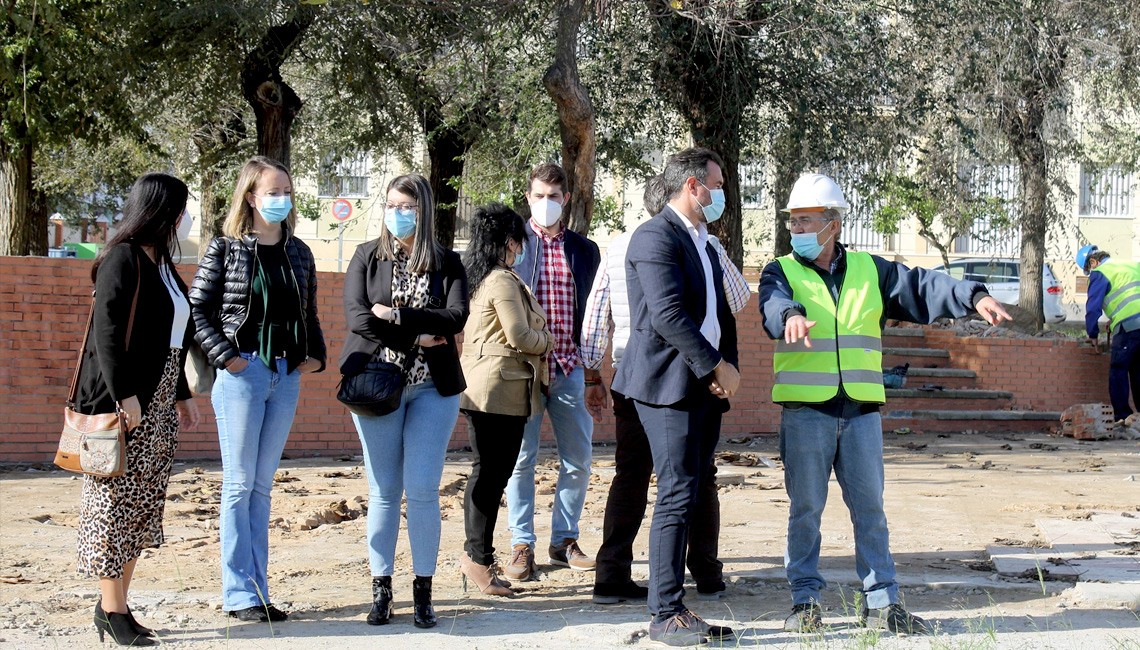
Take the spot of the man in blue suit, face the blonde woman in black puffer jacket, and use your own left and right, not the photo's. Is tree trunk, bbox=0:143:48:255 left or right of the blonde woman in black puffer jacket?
right

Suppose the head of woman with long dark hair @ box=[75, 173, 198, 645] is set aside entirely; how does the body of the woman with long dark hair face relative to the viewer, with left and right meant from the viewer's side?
facing to the right of the viewer

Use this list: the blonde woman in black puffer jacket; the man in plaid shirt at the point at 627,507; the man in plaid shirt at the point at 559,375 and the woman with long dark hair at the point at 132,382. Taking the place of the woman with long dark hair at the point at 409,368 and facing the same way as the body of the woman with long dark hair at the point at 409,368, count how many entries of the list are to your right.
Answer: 2

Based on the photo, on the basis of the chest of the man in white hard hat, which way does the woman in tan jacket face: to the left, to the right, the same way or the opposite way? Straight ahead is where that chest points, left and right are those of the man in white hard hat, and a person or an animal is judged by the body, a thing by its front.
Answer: to the left

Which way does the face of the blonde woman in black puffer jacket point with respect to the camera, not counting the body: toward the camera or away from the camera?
toward the camera

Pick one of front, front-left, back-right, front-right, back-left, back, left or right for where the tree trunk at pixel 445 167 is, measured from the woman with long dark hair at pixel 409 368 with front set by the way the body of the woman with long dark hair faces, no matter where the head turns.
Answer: back

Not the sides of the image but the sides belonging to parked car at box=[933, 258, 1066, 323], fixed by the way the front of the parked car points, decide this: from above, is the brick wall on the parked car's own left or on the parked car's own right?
on the parked car's own left

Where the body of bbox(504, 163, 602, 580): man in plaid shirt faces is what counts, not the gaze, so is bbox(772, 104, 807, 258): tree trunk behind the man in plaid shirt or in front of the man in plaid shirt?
behind

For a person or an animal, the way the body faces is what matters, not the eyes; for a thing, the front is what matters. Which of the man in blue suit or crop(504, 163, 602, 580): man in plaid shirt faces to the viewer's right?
the man in blue suit

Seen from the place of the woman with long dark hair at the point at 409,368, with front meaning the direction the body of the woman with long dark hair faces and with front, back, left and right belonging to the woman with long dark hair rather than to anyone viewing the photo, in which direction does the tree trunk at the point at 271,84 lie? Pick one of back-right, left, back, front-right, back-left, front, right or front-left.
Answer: back

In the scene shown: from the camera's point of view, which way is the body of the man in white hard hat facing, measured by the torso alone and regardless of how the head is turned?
toward the camera

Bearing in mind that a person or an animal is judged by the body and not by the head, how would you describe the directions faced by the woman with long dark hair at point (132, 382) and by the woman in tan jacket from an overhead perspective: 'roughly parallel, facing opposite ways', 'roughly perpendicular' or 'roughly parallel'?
roughly parallel

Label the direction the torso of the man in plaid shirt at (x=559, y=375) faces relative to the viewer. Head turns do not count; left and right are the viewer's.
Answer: facing the viewer

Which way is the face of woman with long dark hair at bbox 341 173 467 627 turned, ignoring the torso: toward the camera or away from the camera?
toward the camera

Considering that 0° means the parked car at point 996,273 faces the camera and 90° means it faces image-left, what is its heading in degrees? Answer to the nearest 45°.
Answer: approximately 90°
